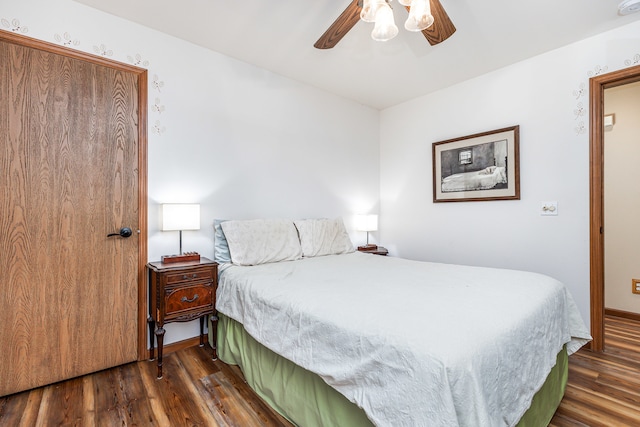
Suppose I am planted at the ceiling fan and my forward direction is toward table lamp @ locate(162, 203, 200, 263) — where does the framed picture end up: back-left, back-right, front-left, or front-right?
back-right

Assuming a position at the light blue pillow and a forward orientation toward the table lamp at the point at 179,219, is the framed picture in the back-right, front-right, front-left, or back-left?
back-left

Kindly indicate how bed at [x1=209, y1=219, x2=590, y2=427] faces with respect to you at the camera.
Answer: facing the viewer and to the right of the viewer

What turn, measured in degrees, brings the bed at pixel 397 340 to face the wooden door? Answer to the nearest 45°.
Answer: approximately 135° to its right

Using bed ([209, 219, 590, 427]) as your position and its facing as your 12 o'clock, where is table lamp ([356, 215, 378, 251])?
The table lamp is roughly at 7 o'clock from the bed.

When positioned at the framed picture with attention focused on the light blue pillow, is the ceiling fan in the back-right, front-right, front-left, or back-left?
front-left

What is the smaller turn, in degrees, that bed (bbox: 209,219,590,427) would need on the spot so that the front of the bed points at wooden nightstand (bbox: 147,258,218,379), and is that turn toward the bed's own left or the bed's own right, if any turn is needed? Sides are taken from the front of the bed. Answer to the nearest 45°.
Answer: approximately 135° to the bed's own right
